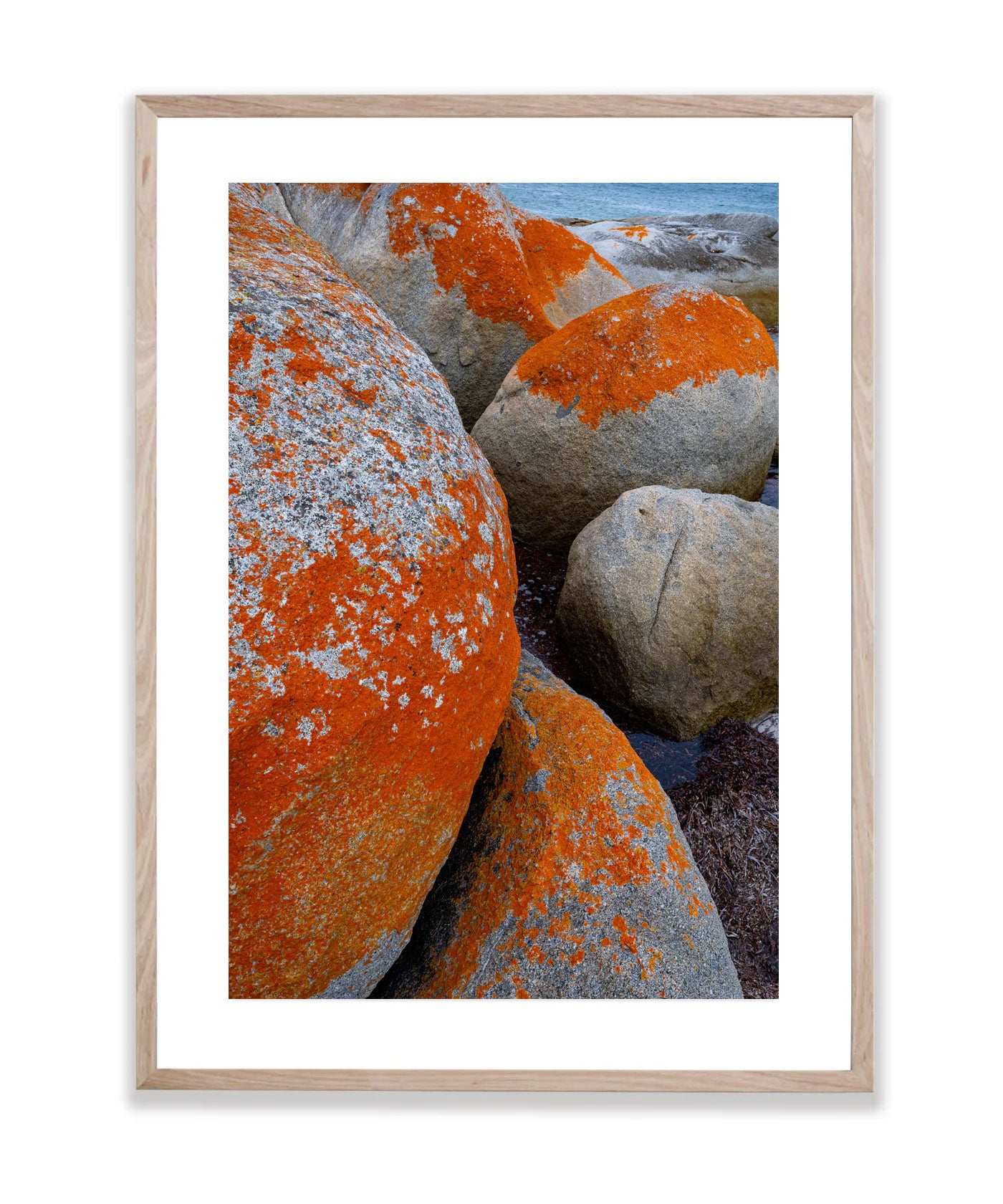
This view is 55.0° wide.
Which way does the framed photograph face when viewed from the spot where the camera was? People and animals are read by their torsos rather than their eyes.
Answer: facing the viewer
